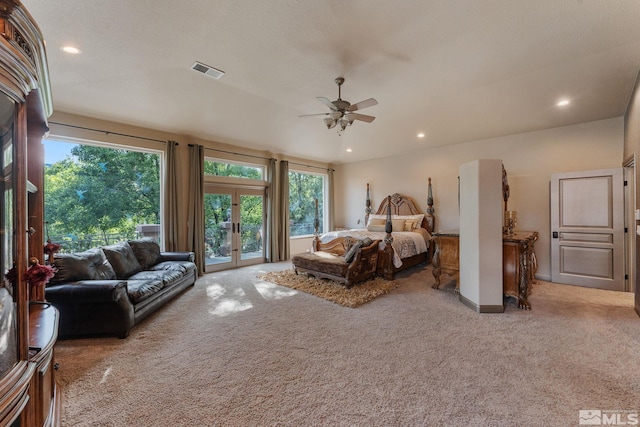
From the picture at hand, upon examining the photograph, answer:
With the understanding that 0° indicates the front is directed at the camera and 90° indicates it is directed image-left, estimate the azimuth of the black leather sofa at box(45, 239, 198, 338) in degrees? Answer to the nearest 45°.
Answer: approximately 315°

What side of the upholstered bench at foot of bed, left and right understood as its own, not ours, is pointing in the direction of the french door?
right

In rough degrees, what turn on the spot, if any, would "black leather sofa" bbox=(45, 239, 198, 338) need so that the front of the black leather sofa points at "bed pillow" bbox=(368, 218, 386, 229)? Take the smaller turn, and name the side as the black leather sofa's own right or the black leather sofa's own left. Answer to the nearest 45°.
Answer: approximately 45° to the black leather sofa's own left

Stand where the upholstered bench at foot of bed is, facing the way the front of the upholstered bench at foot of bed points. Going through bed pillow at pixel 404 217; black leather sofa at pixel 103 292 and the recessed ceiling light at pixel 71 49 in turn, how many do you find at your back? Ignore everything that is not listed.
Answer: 1

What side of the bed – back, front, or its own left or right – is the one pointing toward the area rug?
front

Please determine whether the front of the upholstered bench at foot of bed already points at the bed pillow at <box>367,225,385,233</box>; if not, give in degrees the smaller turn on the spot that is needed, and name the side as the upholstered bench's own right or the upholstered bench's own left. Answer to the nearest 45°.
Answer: approximately 180°

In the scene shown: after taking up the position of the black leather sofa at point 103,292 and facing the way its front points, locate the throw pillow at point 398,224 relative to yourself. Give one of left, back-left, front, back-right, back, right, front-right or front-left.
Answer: front-left

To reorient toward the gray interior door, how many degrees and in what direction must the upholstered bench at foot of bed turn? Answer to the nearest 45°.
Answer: approximately 135° to its left

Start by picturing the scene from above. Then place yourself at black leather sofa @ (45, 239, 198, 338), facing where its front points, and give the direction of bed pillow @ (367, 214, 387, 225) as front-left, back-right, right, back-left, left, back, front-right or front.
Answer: front-left

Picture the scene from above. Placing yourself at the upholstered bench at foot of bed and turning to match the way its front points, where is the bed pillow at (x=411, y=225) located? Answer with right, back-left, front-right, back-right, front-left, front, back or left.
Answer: back

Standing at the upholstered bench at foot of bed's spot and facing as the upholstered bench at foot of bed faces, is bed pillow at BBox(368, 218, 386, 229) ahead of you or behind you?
behind

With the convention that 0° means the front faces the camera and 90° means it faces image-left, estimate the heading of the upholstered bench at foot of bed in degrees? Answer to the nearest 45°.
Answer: approximately 45°

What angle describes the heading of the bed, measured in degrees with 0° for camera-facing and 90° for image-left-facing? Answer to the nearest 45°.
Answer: approximately 45°

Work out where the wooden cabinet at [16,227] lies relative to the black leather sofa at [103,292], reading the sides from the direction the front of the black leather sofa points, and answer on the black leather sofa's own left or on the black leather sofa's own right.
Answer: on the black leather sofa's own right

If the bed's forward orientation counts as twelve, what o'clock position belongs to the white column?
The white column is roughly at 10 o'clock from the bed.

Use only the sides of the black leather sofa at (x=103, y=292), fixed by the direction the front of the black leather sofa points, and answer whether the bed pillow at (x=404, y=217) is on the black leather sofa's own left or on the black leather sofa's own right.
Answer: on the black leather sofa's own left

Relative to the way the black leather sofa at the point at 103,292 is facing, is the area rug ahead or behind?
ahead

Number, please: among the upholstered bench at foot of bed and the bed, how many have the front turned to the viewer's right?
0
